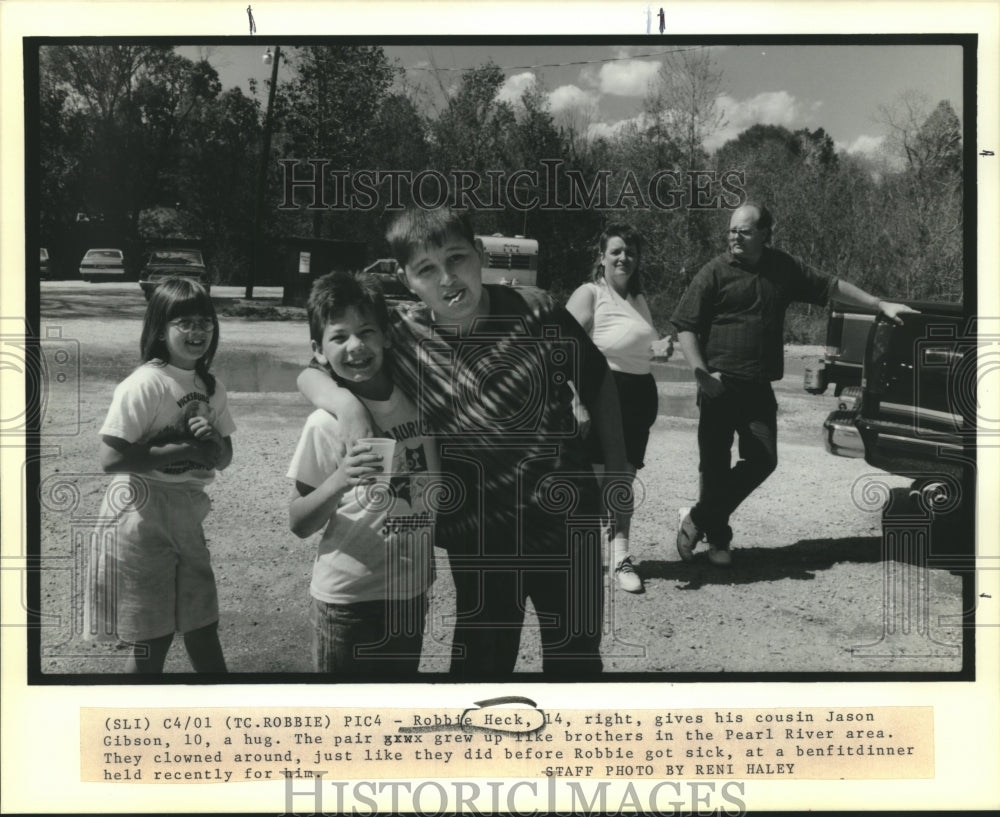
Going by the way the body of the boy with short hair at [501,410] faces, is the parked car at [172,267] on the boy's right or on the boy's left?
on the boy's right

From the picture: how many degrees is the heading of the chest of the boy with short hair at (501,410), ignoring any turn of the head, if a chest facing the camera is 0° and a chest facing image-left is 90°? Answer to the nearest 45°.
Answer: approximately 0°
